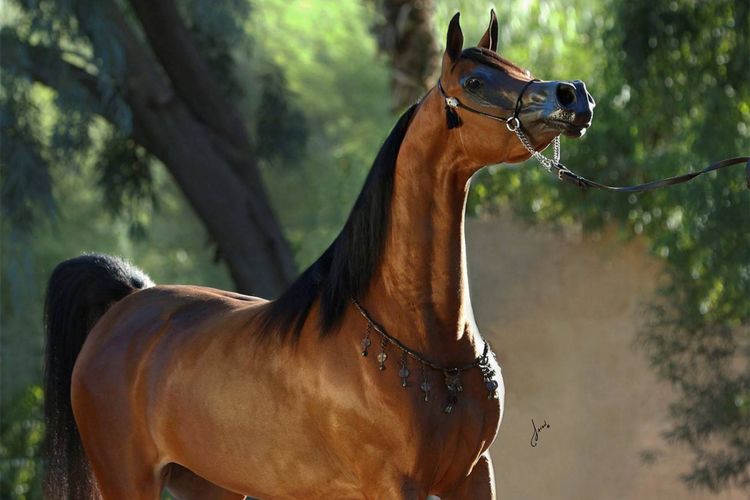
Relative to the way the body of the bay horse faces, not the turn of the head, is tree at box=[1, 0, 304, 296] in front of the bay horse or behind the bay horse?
behind

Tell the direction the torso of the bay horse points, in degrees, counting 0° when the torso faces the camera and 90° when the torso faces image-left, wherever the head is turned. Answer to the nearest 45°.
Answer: approximately 315°
